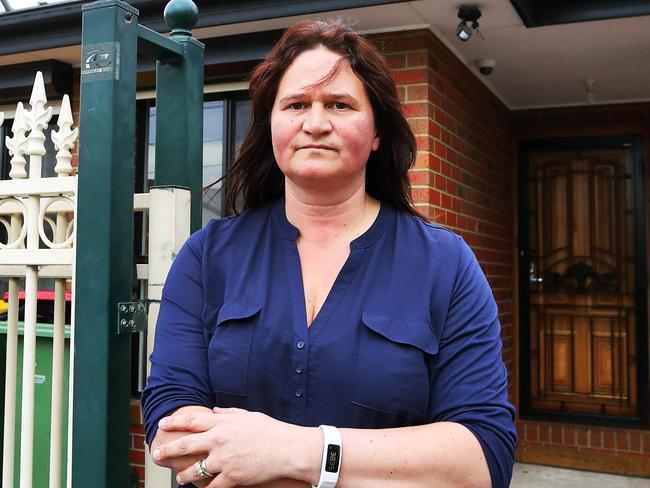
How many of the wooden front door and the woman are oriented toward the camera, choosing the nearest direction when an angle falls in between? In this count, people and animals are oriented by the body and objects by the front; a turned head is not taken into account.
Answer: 2

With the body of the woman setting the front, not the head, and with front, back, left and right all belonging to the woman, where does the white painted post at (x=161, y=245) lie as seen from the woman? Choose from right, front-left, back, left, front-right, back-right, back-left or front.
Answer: back-right

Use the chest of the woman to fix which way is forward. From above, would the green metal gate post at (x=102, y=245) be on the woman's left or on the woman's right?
on the woman's right

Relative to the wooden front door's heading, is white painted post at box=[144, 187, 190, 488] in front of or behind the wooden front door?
in front

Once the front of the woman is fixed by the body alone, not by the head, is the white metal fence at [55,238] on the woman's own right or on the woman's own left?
on the woman's own right

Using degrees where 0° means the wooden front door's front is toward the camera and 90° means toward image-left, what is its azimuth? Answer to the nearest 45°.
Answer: approximately 0°

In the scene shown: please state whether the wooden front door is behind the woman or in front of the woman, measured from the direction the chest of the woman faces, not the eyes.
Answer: behind

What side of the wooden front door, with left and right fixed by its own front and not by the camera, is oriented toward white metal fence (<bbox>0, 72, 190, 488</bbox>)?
front

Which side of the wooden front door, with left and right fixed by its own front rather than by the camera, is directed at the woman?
front

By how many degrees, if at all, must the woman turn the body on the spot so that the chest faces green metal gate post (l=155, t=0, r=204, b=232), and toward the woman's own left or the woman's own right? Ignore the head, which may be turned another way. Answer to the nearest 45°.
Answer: approximately 135° to the woman's own right
